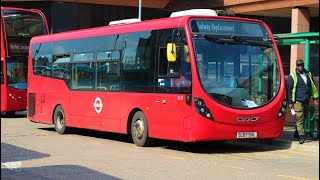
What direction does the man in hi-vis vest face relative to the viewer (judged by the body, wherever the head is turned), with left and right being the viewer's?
facing the viewer

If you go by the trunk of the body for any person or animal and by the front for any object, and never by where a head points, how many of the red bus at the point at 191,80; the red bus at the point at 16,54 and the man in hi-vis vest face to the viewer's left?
0

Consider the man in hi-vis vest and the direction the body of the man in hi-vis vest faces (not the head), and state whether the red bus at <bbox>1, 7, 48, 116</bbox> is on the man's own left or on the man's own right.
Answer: on the man's own right

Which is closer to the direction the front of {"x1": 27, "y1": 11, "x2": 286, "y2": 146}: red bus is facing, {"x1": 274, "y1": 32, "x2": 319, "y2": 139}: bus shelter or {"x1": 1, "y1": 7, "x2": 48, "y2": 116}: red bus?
the bus shelter

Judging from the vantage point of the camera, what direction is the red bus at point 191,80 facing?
facing the viewer and to the right of the viewer

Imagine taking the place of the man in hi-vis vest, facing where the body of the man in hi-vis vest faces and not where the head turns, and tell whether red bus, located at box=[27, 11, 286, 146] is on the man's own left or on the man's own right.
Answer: on the man's own right

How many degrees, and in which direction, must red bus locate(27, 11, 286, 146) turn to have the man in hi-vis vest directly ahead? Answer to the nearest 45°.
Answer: approximately 45° to its left

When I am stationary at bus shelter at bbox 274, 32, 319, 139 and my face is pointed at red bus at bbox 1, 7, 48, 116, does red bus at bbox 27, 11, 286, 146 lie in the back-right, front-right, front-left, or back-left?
front-left

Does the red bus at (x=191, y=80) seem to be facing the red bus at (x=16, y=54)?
no
